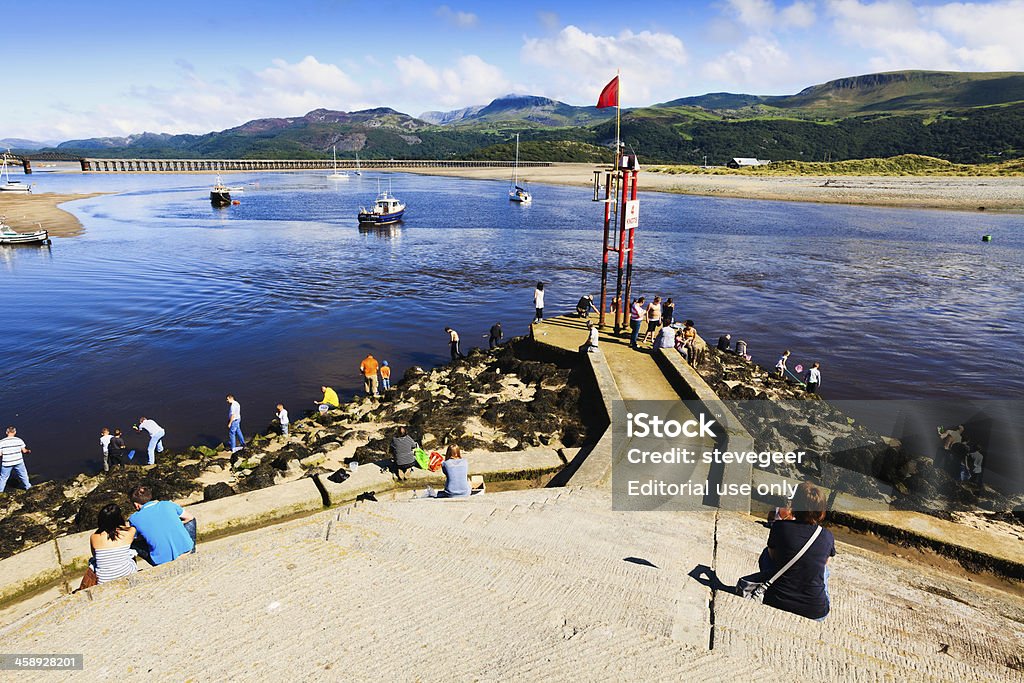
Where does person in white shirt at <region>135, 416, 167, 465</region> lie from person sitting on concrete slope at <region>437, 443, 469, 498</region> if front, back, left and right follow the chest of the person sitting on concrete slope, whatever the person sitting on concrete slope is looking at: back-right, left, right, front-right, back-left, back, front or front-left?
front-left

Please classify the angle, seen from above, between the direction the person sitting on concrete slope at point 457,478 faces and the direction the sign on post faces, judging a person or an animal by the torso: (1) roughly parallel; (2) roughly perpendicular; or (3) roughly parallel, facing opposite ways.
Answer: roughly parallel, facing opposite ways

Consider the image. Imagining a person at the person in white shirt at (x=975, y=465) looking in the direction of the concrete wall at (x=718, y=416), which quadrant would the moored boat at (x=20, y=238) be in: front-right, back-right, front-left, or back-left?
front-right

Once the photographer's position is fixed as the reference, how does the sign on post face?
facing the viewer

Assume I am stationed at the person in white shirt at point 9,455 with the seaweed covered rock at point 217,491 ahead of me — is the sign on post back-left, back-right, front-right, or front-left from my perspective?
front-left

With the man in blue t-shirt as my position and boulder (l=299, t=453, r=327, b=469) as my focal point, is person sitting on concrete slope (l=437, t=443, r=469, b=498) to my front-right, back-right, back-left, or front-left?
front-right

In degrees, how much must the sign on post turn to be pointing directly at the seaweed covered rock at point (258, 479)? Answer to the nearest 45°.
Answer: approximately 45° to its right

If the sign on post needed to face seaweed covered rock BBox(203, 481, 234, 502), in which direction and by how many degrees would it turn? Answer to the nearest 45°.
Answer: approximately 45° to its right

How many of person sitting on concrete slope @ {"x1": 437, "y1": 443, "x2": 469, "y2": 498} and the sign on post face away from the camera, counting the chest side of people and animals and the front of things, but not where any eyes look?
1

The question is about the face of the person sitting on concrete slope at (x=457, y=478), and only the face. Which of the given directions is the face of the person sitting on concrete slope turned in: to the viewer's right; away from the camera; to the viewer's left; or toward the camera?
away from the camera

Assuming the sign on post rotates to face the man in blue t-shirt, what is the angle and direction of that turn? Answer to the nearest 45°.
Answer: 0° — it already faces them

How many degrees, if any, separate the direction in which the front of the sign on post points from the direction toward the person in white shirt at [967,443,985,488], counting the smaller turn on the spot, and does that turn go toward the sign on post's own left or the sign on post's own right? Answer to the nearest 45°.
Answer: approximately 45° to the sign on post's own left

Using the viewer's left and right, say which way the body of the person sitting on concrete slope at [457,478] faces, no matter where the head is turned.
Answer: facing away from the viewer

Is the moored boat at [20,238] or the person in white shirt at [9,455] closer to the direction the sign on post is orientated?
the person in white shirt

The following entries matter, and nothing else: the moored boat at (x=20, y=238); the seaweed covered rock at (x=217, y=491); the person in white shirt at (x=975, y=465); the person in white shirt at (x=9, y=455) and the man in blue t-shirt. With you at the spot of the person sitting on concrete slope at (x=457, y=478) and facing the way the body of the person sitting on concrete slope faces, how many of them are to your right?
1
